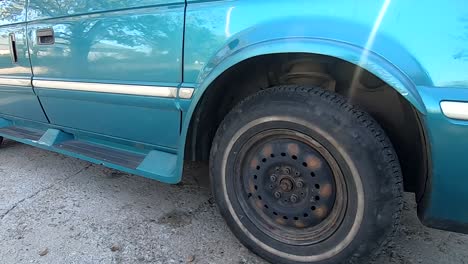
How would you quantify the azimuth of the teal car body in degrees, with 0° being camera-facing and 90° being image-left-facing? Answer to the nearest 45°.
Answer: approximately 315°
